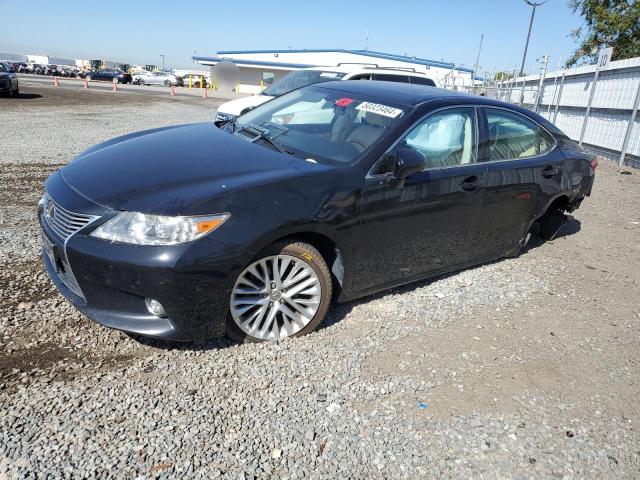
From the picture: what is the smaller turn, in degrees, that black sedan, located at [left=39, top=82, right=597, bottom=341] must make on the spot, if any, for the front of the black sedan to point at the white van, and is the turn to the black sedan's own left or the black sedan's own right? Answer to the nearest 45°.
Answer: approximately 135° to the black sedan's own right

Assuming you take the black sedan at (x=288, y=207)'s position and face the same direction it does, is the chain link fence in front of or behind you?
behind

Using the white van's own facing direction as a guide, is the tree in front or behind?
behind

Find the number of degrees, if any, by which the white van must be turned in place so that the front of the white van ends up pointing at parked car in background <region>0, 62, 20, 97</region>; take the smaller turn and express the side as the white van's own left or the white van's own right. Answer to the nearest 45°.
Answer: approximately 90° to the white van's own right

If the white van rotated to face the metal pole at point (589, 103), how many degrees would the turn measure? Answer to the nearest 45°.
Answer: approximately 135° to its left

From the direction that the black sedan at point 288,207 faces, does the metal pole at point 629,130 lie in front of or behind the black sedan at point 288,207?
behind

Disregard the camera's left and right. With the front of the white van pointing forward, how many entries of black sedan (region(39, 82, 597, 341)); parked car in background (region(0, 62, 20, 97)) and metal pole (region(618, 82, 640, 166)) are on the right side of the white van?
1

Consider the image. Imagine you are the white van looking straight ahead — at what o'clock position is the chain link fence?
The chain link fence is roughly at 7 o'clock from the white van.

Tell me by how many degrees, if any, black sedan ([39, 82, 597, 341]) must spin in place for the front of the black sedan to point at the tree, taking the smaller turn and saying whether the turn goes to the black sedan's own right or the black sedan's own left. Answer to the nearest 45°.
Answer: approximately 180°

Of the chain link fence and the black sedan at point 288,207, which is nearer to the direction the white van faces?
the black sedan

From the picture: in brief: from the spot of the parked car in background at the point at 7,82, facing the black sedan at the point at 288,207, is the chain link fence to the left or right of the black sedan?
left

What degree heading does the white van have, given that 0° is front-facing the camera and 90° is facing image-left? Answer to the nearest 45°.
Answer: approximately 45°

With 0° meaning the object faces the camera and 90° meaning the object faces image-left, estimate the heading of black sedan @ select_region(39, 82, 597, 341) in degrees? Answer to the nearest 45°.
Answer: approximately 45°
